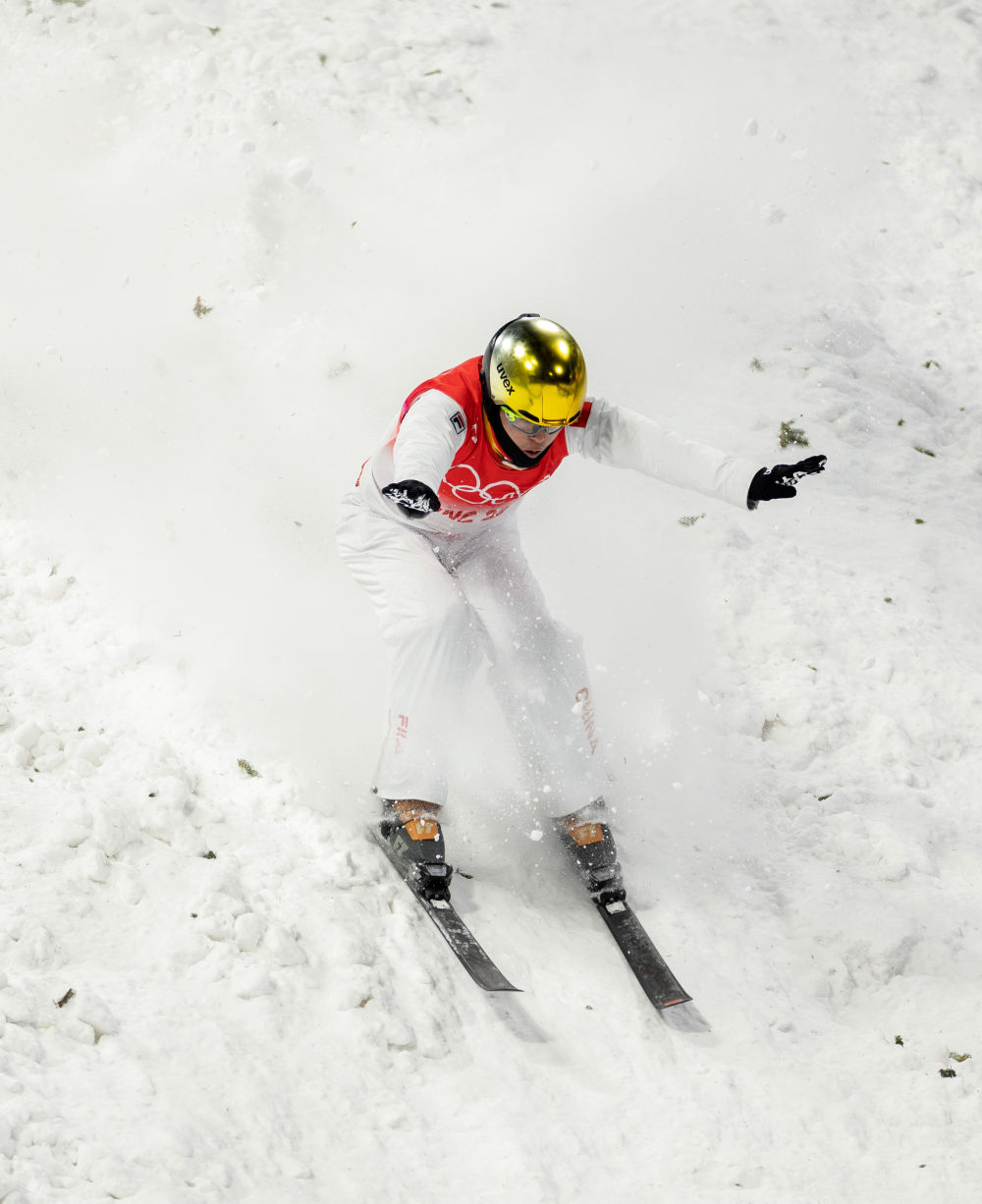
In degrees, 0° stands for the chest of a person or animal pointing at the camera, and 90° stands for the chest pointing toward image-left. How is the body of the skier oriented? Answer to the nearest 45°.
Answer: approximately 315°
